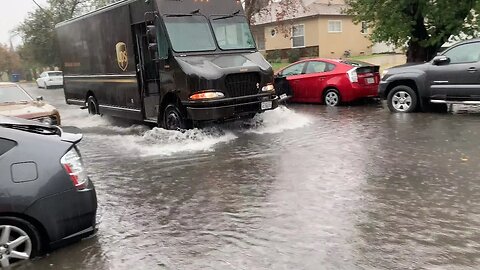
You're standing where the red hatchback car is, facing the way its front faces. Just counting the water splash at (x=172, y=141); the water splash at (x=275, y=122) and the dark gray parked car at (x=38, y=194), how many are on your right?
0

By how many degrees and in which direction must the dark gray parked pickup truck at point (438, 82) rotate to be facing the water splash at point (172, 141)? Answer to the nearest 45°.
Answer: approximately 45° to its left

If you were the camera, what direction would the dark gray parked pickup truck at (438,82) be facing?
facing to the left of the viewer

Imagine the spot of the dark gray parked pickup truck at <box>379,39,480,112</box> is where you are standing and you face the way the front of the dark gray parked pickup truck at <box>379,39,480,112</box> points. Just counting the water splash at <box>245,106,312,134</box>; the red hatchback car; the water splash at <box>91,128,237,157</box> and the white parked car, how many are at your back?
0

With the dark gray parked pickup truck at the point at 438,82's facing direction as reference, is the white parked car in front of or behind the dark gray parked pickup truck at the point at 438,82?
in front

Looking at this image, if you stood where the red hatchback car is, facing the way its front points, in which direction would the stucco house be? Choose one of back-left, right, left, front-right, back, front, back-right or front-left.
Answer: front-right

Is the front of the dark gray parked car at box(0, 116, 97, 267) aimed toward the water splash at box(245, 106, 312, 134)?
no

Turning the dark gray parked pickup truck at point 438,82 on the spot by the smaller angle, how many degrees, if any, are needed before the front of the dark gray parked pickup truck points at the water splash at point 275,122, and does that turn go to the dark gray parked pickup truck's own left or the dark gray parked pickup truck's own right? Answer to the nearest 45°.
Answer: approximately 45° to the dark gray parked pickup truck's own left

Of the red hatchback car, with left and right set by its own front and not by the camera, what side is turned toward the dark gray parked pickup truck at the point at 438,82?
back

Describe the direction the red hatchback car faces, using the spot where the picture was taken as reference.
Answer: facing away from the viewer and to the left of the viewer

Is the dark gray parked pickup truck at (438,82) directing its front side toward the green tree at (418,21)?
no
